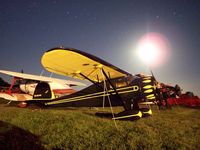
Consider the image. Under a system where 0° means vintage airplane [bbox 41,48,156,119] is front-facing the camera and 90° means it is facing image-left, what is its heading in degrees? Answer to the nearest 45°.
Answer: approximately 315°

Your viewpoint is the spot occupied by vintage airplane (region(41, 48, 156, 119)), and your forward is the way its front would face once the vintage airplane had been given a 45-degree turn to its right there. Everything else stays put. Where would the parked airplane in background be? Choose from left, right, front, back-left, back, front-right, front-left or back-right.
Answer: back-right
